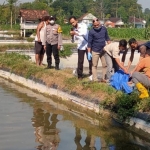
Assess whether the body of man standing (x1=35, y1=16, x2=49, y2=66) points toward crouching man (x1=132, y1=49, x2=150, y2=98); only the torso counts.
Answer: no

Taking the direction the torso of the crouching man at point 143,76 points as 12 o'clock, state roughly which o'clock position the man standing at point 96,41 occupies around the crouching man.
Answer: The man standing is roughly at 2 o'clock from the crouching man.

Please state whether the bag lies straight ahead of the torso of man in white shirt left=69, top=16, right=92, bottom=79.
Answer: no

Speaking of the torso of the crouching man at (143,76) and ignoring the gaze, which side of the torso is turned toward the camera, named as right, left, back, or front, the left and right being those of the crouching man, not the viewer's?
left

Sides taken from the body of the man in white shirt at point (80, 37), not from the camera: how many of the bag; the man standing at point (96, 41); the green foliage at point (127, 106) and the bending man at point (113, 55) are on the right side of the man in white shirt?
0

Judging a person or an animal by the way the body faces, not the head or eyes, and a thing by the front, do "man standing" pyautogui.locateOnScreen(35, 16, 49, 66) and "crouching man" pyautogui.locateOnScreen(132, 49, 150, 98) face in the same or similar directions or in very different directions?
very different directions

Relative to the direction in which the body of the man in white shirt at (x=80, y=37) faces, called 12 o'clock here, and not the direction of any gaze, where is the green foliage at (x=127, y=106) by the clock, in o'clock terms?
The green foliage is roughly at 10 o'clock from the man in white shirt.

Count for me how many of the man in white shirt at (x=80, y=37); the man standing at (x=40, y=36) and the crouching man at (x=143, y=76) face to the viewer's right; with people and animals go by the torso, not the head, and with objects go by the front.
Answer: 1

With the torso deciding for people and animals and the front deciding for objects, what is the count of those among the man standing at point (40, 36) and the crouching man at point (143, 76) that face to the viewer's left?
1
